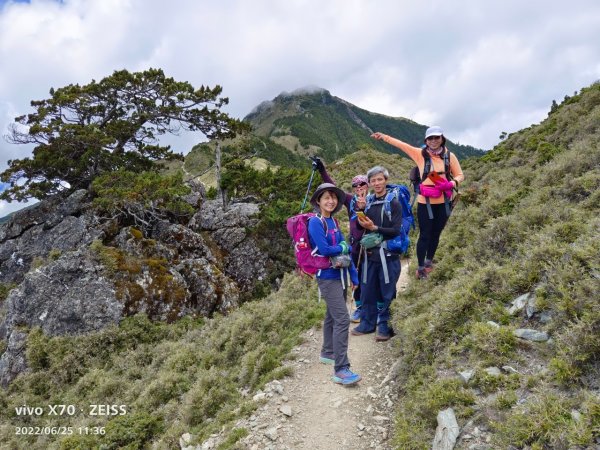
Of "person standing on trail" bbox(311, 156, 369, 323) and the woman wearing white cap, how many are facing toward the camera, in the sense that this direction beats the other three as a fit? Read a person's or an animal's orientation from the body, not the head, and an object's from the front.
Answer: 2

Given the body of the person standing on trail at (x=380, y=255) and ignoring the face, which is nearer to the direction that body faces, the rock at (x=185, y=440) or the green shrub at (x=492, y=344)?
the rock

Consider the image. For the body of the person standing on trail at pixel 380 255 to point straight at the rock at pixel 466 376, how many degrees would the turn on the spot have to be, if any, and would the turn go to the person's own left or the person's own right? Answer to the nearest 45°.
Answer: approximately 45° to the person's own left

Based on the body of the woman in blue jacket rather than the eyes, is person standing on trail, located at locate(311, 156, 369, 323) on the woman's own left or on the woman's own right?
on the woman's own left

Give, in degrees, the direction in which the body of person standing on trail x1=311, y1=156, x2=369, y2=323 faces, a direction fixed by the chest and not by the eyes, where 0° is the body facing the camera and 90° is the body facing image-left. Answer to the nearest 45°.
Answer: approximately 0°

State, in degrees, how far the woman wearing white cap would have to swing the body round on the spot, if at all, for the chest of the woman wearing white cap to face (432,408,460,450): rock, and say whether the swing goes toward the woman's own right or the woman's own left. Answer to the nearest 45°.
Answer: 0° — they already face it

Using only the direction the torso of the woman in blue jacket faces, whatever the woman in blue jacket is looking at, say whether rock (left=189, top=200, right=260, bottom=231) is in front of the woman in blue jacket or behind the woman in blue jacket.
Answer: behind
